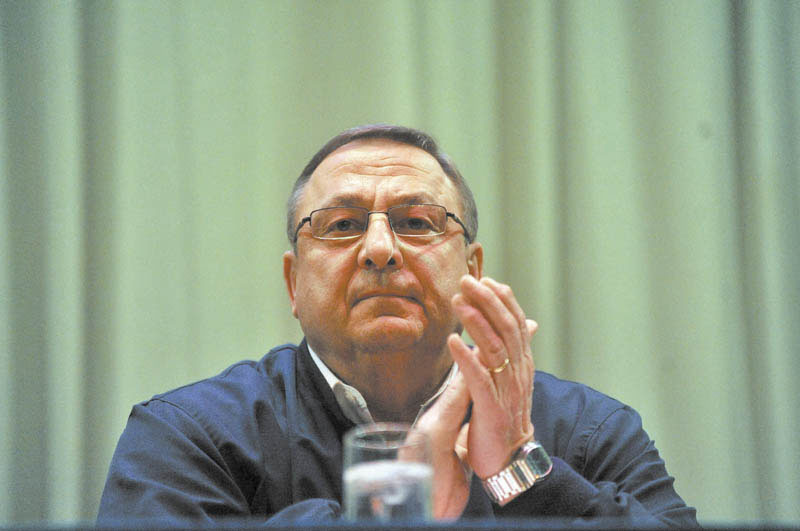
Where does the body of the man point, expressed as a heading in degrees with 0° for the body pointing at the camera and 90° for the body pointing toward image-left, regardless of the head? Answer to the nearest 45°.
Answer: approximately 0°

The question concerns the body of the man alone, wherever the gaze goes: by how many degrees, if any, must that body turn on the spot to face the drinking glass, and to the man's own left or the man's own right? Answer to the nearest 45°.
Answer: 0° — they already face it
